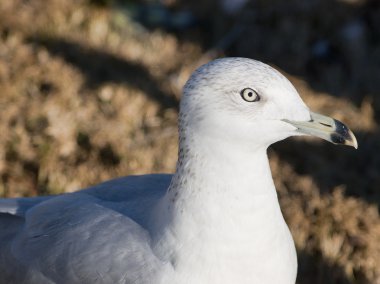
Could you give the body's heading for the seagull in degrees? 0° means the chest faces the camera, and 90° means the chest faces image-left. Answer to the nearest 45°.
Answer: approximately 270°
